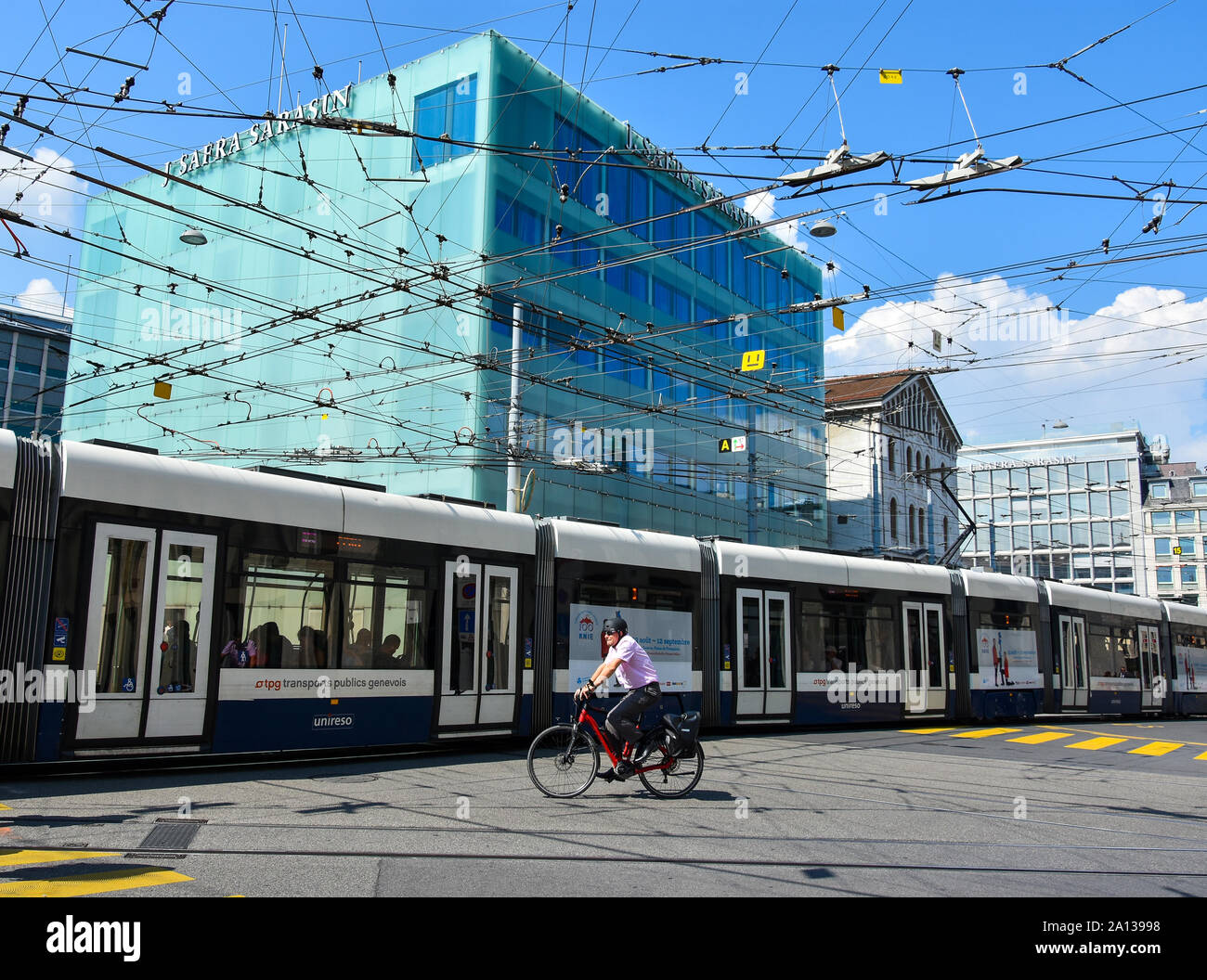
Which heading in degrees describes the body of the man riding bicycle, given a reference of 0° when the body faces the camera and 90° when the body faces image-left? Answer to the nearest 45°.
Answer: approximately 90°

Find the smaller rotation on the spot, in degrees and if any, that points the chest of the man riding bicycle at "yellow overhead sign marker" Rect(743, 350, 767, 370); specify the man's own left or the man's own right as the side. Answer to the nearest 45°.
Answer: approximately 90° to the man's own right

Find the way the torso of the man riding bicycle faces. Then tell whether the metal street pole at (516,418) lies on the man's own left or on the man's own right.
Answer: on the man's own right

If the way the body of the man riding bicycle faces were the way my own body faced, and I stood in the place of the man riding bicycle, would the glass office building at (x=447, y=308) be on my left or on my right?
on my right

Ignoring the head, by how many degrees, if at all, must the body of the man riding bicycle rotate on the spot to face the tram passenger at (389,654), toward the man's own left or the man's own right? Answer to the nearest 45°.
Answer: approximately 45° to the man's own right
